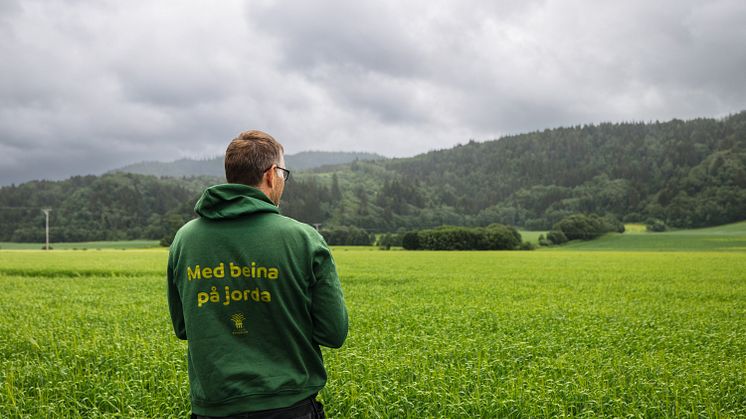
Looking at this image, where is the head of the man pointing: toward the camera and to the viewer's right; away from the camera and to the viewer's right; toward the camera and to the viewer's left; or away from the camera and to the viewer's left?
away from the camera and to the viewer's right

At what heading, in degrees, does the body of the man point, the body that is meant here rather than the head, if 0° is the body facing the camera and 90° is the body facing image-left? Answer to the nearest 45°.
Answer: approximately 225°
